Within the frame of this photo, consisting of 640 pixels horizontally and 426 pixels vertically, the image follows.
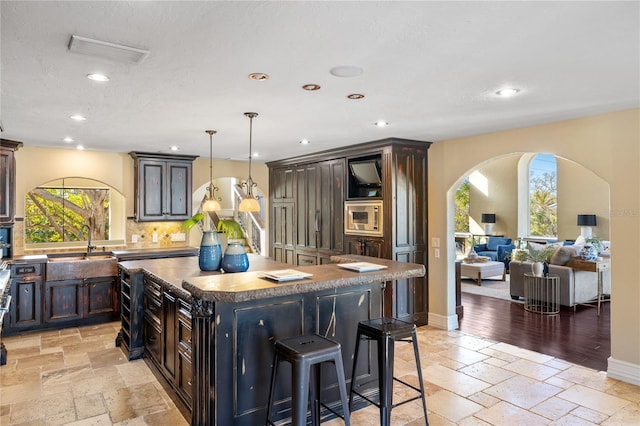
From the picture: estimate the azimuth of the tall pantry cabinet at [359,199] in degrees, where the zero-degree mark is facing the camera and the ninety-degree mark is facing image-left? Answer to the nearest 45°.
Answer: approximately 45°

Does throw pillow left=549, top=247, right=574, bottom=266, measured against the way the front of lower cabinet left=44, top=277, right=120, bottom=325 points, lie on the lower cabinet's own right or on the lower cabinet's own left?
on the lower cabinet's own left

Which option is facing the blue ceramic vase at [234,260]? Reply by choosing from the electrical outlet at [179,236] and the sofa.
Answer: the electrical outlet

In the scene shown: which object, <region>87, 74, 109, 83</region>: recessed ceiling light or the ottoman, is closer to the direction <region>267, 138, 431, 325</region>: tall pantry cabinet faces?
the recessed ceiling light

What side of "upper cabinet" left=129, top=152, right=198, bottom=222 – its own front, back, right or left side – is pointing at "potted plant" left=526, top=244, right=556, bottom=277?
left

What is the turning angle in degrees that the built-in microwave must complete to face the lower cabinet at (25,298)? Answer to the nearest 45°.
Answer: approximately 45° to its right
